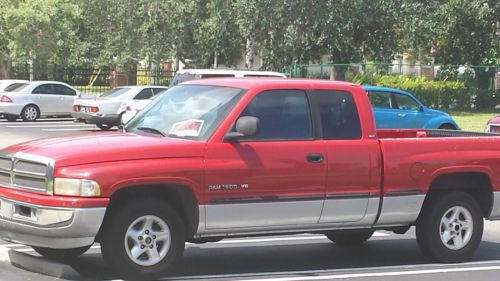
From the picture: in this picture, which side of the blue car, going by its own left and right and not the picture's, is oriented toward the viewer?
right

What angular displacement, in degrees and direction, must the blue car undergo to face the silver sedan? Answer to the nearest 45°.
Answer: approximately 180°

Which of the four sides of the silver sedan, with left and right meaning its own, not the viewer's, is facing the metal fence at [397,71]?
front

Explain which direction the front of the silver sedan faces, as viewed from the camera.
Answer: facing away from the viewer and to the right of the viewer

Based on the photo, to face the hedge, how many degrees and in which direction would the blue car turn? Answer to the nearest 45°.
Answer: approximately 90° to its left

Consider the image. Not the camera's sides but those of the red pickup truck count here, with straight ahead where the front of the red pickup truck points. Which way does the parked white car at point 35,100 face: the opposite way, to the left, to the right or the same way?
the opposite way

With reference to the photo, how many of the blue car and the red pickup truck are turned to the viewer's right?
1

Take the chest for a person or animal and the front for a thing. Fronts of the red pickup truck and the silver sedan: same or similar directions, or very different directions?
very different directions

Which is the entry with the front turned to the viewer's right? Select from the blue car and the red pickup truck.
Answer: the blue car

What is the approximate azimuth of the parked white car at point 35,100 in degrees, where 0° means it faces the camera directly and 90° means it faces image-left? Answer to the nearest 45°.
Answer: approximately 225°

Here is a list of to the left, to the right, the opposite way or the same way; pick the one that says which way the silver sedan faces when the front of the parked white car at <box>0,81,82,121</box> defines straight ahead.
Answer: the same way
